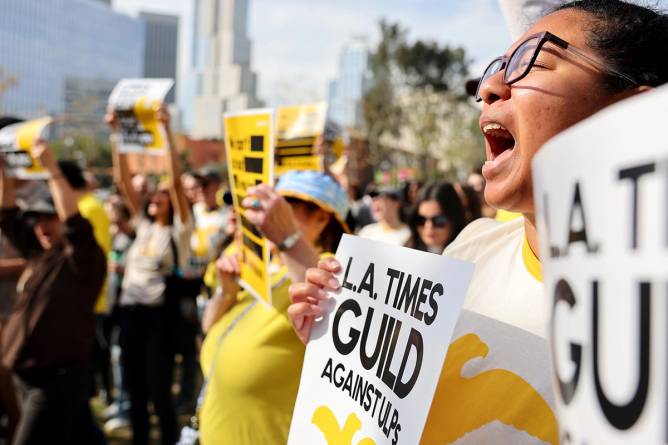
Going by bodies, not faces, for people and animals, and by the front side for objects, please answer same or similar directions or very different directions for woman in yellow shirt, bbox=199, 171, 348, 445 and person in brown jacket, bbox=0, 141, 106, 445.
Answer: same or similar directions

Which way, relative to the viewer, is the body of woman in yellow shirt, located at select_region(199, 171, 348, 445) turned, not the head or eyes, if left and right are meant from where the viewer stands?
facing the viewer and to the left of the viewer
